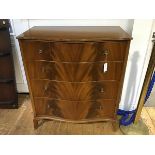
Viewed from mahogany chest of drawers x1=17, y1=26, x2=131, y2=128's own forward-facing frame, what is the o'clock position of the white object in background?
The white object in background is roughly at 8 o'clock from the mahogany chest of drawers.

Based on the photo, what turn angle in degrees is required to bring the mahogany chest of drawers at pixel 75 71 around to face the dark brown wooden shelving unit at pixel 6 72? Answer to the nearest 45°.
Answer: approximately 135° to its right

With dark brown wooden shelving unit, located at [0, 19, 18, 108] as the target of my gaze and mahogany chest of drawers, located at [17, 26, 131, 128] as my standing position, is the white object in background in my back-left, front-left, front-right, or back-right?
back-right

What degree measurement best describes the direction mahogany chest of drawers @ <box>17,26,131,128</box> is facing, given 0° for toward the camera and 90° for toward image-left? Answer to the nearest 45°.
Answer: approximately 0°
